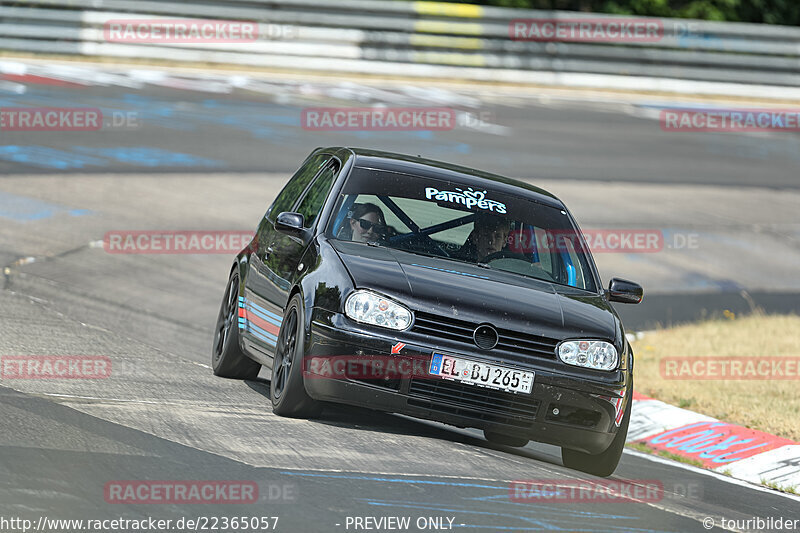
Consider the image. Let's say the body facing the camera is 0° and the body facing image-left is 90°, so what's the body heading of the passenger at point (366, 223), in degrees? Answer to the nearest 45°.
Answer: approximately 315°

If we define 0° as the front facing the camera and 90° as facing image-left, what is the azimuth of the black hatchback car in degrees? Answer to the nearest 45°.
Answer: approximately 315°

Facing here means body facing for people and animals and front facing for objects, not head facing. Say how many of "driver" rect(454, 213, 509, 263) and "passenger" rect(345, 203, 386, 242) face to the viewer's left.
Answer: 0

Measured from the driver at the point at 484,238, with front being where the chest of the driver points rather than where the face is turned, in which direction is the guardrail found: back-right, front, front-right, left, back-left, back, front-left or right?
back-left

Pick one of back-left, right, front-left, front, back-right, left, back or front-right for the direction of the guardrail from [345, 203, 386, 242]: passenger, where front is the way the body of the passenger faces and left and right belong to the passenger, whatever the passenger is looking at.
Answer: back-left

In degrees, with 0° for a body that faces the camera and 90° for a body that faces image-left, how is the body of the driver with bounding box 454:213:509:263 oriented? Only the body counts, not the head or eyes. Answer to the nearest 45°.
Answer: approximately 315°

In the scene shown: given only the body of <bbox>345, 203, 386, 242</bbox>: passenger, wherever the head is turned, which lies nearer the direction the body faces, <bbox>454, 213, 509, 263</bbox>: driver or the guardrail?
the driver

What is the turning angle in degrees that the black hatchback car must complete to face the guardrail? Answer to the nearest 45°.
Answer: approximately 135° to its left
